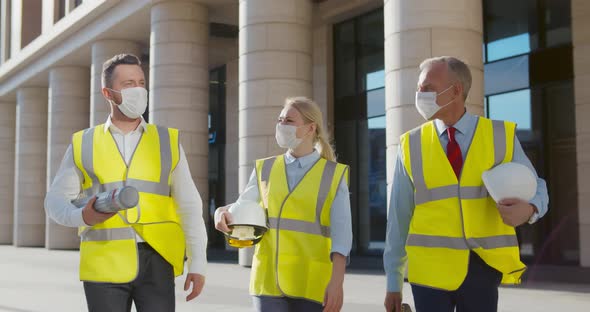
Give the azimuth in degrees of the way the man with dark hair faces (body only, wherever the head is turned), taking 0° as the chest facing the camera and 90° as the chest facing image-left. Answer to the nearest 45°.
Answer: approximately 0°

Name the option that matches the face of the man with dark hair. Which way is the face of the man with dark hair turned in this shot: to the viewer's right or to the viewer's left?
to the viewer's right

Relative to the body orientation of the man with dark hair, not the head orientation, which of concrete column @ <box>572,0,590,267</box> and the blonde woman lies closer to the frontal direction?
the blonde woman

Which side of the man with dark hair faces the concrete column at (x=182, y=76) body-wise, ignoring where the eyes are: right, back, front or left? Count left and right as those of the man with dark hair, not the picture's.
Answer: back

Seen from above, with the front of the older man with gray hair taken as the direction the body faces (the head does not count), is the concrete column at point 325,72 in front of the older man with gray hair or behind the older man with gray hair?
behind

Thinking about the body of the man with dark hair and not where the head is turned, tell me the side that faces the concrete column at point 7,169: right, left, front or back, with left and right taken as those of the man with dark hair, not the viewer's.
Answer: back

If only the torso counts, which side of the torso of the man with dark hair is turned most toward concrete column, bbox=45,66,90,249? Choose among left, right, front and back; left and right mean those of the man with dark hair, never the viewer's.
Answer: back

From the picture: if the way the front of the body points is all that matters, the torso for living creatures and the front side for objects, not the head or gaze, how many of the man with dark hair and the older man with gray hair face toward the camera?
2

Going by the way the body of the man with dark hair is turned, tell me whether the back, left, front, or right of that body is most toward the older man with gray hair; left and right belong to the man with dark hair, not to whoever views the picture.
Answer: left

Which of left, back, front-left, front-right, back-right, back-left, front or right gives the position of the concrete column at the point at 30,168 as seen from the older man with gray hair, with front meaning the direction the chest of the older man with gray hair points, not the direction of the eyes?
back-right

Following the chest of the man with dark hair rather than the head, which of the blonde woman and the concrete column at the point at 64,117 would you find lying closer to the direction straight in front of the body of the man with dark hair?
the blonde woman
